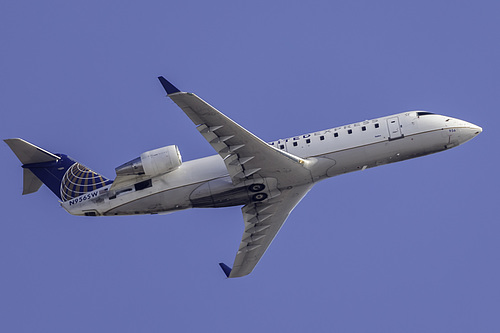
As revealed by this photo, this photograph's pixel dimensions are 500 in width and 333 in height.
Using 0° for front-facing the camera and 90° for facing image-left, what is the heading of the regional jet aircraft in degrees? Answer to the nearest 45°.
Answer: approximately 270°
